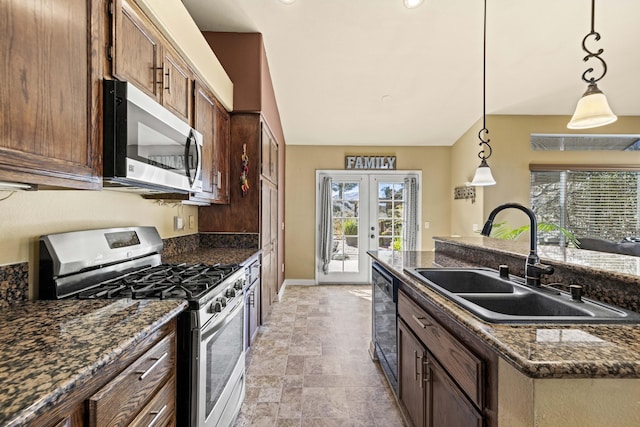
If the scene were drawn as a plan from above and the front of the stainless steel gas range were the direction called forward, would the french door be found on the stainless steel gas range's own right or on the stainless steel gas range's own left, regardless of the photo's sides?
on the stainless steel gas range's own left

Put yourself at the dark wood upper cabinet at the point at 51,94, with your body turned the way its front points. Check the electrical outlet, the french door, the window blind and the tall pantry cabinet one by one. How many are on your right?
0

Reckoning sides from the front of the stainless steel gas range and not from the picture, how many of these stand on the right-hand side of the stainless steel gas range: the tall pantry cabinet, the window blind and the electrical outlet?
0

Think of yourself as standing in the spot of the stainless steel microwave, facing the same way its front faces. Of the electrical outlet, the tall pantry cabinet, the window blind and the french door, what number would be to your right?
0

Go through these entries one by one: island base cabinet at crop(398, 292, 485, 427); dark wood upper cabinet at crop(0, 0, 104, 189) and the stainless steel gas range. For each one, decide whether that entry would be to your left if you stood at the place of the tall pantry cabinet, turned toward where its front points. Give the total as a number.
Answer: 0

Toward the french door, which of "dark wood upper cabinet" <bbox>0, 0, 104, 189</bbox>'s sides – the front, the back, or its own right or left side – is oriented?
left

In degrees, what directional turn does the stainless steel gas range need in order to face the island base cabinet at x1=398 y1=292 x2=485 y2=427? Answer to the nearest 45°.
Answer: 0° — it already faces it

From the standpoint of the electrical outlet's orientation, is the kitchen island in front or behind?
in front

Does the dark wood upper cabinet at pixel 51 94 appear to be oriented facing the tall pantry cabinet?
no

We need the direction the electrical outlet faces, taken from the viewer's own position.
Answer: facing the viewer and to the right of the viewer

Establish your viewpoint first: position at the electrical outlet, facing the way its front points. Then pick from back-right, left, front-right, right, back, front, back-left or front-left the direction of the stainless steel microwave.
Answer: front-right

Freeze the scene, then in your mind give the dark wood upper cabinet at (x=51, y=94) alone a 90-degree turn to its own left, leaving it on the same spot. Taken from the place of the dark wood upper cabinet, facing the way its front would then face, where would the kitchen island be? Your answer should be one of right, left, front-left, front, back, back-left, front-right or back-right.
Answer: right

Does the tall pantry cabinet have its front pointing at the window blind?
yes

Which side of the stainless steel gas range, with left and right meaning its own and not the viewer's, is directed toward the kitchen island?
front

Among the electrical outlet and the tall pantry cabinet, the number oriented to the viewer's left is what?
0

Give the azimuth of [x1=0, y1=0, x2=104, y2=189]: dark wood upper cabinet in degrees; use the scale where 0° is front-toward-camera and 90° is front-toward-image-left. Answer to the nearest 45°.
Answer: approximately 315°

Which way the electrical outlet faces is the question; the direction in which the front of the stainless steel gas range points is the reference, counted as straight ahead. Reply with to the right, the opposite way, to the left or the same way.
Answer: the same way

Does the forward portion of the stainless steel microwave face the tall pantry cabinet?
no

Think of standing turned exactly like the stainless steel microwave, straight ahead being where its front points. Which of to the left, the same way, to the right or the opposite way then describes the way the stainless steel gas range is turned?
the same way

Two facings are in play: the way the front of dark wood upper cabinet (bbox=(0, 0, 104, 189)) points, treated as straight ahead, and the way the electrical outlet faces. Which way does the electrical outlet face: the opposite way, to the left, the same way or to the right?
the same way

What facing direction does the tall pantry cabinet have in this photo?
to the viewer's right

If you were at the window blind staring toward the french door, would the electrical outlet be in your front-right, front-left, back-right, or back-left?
front-left
